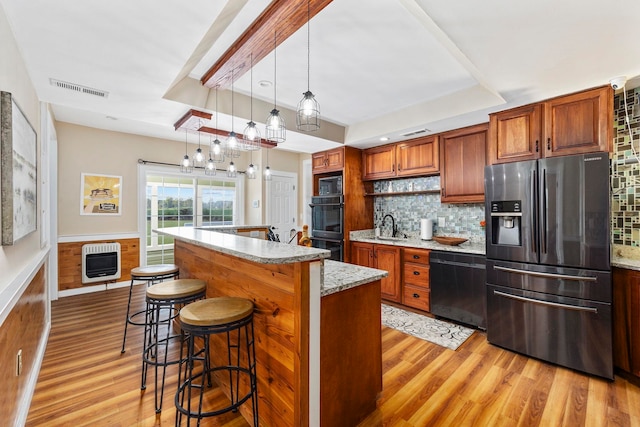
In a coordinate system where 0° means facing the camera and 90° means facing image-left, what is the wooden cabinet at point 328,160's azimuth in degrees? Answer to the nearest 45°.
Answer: approximately 45°

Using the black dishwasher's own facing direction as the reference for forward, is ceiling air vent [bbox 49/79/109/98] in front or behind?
in front

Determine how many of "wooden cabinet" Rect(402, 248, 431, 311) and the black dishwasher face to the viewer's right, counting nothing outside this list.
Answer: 0

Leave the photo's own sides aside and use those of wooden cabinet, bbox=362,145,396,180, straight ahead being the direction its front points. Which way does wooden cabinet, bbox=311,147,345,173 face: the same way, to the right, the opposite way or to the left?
the same way

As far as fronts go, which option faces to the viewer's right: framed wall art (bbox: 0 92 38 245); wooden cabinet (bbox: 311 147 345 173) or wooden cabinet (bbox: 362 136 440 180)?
the framed wall art

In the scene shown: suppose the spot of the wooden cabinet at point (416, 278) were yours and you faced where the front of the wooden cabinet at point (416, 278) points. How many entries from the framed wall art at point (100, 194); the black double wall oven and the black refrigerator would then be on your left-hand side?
1

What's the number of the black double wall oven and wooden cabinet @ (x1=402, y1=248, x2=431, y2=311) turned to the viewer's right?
0

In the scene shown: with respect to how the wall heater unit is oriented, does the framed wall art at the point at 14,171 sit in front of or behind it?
in front

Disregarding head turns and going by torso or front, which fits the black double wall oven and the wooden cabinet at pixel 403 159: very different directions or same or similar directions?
same or similar directions

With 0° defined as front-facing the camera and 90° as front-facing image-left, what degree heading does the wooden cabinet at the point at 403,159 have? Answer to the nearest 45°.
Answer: approximately 45°

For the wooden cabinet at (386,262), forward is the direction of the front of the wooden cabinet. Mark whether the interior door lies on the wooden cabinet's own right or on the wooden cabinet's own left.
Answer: on the wooden cabinet's own right

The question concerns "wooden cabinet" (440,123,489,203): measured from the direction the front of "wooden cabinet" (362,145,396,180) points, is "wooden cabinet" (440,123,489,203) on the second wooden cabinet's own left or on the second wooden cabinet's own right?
on the second wooden cabinet's own left

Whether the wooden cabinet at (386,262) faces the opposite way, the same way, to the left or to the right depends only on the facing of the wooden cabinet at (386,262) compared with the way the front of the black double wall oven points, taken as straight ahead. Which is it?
the same way

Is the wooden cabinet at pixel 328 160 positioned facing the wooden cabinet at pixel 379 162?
no

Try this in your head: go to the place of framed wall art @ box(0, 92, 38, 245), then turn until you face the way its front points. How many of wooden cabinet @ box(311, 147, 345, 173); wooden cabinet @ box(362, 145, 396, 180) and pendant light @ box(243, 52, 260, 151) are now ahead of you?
3

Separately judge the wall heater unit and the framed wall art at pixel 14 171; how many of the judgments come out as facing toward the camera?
1

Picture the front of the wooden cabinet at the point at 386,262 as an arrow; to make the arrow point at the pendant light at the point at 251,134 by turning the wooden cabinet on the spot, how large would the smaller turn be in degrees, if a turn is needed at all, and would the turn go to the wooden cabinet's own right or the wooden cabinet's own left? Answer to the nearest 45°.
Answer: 0° — it already faces it

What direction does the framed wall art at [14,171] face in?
to the viewer's right

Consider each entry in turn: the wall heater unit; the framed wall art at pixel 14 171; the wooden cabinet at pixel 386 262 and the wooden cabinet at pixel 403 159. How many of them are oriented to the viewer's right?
1
